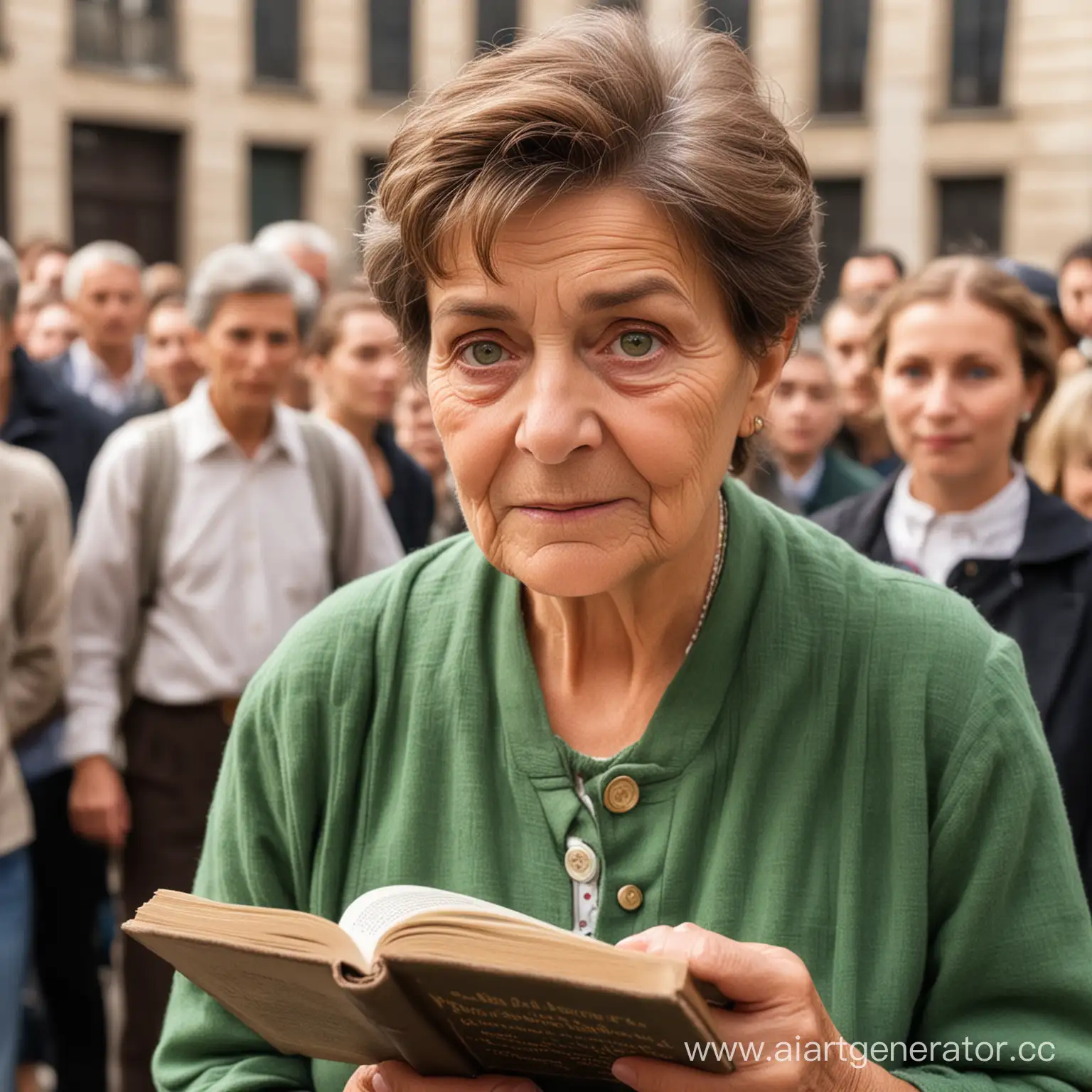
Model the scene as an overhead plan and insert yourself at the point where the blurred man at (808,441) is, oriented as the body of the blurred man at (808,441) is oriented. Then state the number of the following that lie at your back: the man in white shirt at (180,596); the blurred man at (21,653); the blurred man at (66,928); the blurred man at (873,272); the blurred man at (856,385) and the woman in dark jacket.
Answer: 2

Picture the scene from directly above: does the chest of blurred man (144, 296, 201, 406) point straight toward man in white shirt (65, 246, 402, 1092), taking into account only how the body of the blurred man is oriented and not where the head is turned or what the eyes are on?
yes

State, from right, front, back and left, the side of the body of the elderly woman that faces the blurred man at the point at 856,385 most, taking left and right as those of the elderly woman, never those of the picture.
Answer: back

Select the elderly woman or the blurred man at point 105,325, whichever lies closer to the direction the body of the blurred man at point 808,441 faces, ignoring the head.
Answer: the elderly woman

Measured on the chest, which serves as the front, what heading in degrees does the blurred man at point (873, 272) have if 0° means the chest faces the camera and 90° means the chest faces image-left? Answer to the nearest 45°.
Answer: approximately 0°

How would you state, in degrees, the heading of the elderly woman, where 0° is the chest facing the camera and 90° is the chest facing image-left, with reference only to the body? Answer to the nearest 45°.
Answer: approximately 0°

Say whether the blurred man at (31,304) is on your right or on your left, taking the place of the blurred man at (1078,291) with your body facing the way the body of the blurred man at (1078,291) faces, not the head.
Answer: on your right

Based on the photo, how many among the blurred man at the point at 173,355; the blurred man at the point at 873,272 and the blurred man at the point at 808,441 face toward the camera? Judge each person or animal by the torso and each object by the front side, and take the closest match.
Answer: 3
